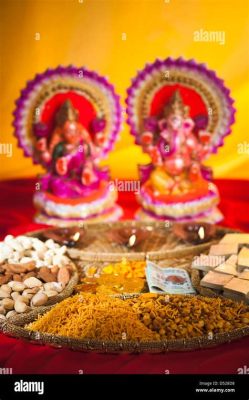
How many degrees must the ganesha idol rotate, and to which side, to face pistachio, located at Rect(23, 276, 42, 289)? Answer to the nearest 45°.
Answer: approximately 45° to its right

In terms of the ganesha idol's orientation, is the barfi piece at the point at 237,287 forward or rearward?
forward

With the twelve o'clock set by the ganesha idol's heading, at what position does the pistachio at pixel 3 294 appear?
The pistachio is roughly at 1 o'clock from the ganesha idol.

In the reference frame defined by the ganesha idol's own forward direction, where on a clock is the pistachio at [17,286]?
The pistachio is roughly at 1 o'clock from the ganesha idol.

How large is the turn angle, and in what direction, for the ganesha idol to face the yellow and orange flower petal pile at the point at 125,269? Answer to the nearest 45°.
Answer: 0° — it already faces it

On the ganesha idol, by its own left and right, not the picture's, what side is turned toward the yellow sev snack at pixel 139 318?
front

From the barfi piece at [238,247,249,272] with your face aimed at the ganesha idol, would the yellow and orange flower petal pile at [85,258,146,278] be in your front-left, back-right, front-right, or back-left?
front-left

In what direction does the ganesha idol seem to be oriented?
toward the camera

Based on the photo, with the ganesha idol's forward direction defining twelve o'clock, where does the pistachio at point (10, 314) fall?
The pistachio is roughly at 1 o'clock from the ganesha idol.

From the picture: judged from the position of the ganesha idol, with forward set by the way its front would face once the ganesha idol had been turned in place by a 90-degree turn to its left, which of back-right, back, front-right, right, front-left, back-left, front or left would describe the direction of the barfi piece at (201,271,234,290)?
right

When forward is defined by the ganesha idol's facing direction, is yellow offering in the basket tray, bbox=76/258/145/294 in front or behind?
in front

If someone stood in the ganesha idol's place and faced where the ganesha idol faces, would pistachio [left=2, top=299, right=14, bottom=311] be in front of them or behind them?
in front
